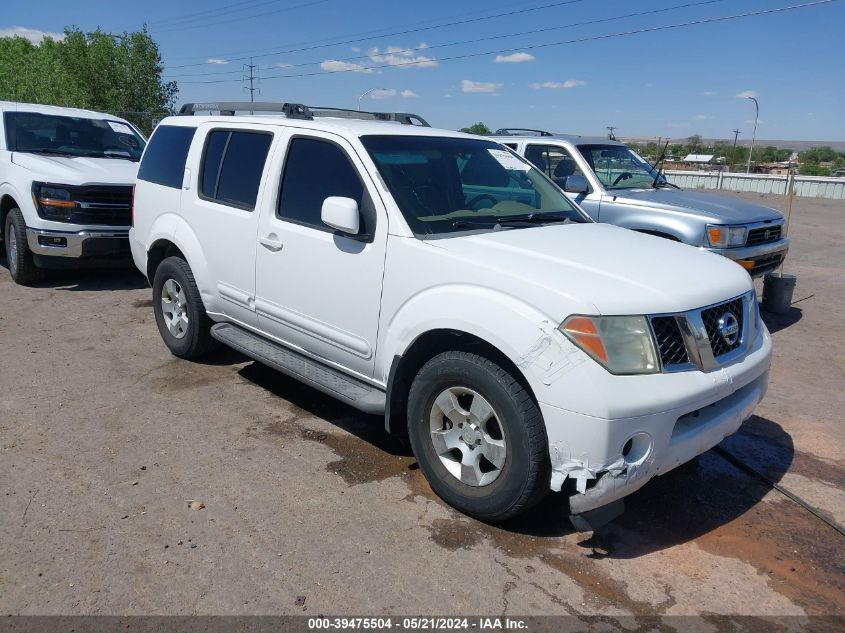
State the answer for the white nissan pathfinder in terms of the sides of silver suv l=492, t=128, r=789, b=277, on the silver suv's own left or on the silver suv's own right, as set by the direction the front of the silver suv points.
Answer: on the silver suv's own right

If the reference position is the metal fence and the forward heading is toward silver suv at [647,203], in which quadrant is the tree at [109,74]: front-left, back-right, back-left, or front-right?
front-right

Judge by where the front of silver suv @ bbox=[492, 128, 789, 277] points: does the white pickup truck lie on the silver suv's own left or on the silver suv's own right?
on the silver suv's own right

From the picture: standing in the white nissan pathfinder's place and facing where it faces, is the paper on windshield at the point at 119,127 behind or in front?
behind

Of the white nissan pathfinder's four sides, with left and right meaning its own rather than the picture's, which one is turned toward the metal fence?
left

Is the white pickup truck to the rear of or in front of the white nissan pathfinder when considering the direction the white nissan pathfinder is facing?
to the rear

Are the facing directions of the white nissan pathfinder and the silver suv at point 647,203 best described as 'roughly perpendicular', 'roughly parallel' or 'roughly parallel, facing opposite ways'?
roughly parallel

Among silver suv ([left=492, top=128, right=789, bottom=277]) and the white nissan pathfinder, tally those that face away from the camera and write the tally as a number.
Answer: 0

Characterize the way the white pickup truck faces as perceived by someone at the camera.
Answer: facing the viewer and to the right of the viewer

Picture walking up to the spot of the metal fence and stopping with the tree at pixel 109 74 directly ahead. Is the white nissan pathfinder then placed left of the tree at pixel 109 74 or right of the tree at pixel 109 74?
left

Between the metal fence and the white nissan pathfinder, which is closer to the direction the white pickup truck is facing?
the white nissan pathfinder

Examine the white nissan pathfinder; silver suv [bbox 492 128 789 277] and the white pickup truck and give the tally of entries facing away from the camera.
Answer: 0

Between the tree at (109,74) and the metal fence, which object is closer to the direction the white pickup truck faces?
the metal fence

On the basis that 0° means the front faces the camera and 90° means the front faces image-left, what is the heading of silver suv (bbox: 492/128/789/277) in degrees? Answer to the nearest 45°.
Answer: approximately 315°

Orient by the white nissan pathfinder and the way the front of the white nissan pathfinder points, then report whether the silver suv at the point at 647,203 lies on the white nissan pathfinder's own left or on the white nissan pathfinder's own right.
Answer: on the white nissan pathfinder's own left

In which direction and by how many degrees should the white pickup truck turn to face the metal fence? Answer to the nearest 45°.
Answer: approximately 90° to its left
